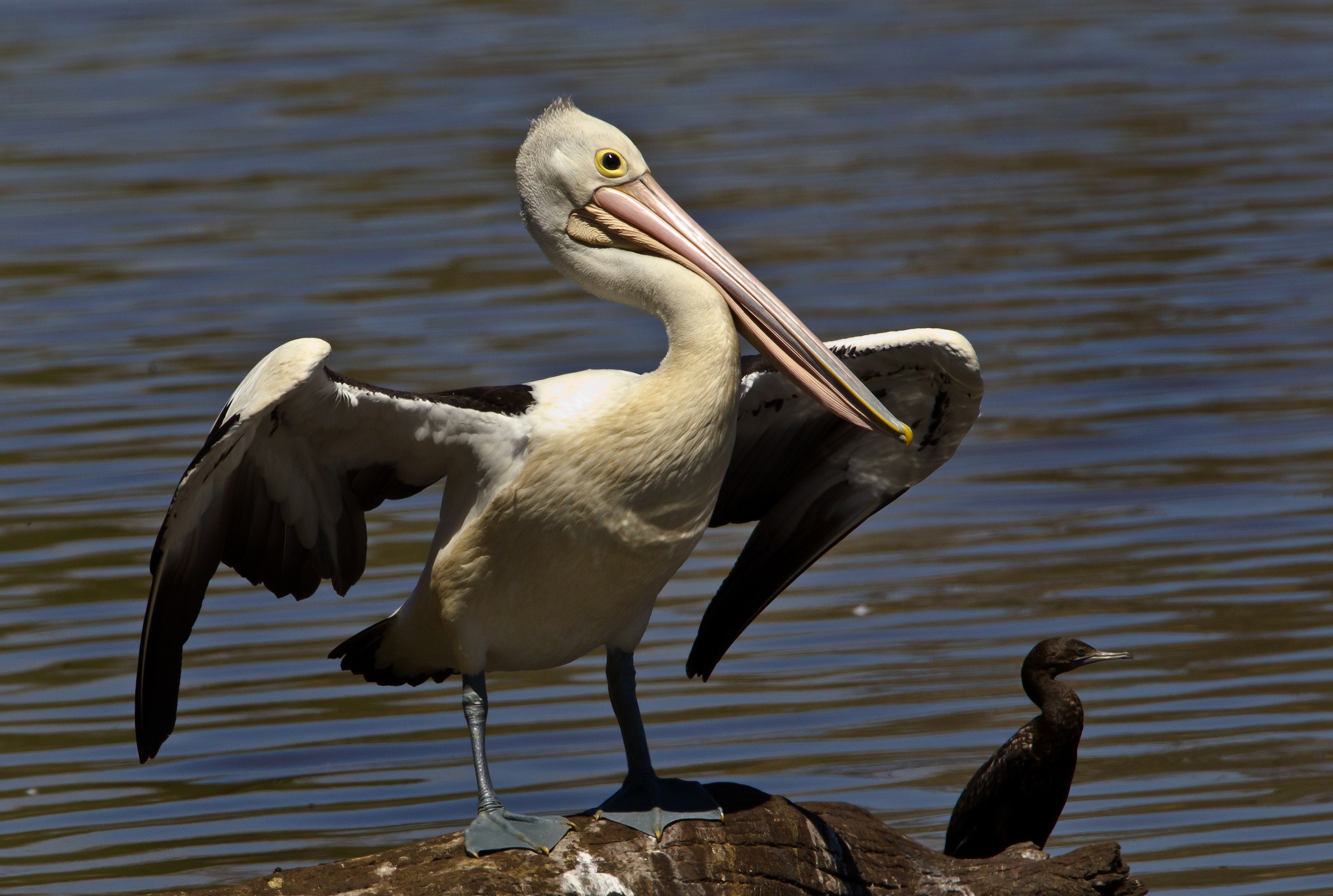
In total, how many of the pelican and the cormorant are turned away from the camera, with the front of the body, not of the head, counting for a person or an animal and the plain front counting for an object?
0

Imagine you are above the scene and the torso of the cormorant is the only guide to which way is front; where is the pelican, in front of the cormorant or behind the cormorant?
behind

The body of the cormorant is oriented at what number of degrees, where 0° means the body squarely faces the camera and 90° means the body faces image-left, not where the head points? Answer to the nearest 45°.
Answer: approximately 270°

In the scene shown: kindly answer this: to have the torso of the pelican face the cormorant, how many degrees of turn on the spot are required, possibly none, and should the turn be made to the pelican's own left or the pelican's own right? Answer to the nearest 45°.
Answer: approximately 45° to the pelican's own left

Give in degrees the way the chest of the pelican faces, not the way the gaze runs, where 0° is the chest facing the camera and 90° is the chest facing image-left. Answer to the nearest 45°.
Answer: approximately 315°
